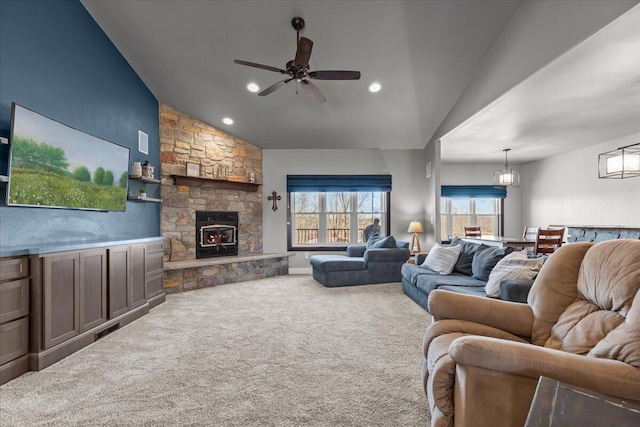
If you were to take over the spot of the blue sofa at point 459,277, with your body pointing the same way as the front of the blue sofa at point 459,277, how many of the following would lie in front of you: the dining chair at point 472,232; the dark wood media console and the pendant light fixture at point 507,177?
1

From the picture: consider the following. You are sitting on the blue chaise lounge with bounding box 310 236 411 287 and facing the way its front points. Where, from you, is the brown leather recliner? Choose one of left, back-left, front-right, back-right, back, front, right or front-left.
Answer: left

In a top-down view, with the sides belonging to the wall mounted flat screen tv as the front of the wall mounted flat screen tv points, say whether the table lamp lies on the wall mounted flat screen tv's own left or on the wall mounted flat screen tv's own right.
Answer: on the wall mounted flat screen tv's own left

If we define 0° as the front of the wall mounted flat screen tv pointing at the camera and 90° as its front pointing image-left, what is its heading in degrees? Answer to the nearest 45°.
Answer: approximately 315°

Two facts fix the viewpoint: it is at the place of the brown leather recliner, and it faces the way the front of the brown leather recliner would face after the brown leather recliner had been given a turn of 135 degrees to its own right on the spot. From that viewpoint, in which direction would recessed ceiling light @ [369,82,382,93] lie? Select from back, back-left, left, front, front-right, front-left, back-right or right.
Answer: left

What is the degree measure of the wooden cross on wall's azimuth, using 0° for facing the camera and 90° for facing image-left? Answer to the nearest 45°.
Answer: approximately 0°

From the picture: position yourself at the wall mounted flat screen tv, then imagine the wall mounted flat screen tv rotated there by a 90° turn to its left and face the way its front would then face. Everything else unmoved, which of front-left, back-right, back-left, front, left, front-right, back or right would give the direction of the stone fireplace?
front

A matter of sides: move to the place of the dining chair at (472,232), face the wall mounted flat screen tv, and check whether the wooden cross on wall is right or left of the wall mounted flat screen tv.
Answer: right

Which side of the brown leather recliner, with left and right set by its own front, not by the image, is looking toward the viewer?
left

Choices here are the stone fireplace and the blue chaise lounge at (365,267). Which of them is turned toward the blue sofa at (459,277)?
the stone fireplace

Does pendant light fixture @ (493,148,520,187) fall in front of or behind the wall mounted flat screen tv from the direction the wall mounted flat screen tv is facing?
in front
